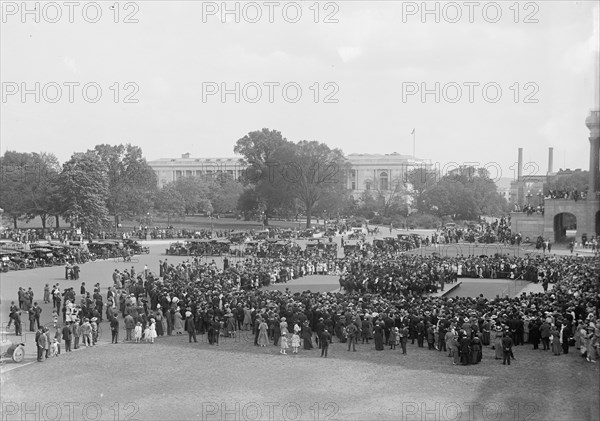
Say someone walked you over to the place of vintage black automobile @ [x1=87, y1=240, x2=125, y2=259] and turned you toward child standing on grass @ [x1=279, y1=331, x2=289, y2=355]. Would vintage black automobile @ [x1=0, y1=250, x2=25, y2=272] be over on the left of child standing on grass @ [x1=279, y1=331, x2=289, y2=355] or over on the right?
right

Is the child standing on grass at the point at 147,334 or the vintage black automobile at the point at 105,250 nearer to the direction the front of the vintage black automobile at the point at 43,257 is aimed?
the child standing on grass
